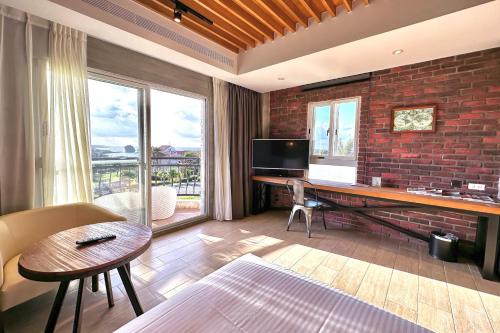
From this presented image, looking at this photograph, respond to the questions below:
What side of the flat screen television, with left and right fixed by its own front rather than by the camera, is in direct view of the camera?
front

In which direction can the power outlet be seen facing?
toward the camera

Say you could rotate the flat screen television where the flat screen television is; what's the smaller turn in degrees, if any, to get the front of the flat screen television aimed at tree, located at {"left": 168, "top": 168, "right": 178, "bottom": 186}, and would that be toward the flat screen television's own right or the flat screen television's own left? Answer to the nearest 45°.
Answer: approximately 90° to the flat screen television's own right

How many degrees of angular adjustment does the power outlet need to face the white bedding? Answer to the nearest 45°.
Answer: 0° — it already faces it

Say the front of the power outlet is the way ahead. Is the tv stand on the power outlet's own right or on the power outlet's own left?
on the power outlet's own right

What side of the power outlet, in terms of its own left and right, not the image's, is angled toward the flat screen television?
right

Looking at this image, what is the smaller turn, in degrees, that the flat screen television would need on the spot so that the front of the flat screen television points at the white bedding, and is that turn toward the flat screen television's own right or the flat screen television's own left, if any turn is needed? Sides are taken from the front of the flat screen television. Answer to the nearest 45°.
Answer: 0° — it already faces it

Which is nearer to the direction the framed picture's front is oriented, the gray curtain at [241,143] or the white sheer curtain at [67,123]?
the white sheer curtain
